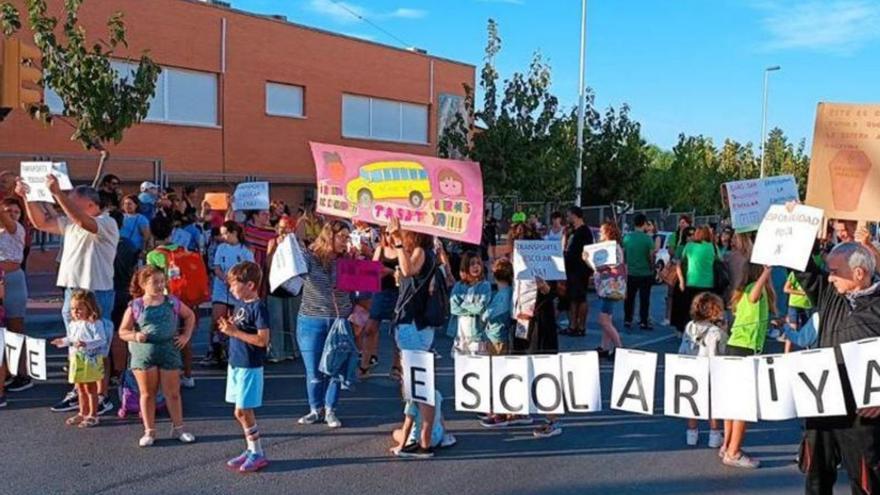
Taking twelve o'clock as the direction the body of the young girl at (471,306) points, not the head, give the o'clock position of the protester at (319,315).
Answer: The protester is roughly at 3 o'clock from the young girl.

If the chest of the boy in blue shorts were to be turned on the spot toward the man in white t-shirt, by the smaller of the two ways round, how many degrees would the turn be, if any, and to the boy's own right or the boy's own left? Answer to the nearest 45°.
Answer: approximately 90° to the boy's own right

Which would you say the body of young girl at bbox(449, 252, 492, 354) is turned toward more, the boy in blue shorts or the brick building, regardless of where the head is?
the boy in blue shorts

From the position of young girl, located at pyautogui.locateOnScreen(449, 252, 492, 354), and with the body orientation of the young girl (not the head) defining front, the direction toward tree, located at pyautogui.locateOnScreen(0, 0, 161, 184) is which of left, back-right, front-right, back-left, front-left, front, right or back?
back-right

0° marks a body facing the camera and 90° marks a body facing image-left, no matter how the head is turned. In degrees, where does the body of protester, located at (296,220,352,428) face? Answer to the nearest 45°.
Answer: approximately 315°

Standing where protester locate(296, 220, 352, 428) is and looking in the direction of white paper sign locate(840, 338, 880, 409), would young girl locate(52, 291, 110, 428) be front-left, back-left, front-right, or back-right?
back-right

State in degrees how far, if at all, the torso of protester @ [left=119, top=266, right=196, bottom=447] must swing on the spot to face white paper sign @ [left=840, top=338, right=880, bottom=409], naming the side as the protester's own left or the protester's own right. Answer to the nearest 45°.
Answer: approximately 45° to the protester's own left

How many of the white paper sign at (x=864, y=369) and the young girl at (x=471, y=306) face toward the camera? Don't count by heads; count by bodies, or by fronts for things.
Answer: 2

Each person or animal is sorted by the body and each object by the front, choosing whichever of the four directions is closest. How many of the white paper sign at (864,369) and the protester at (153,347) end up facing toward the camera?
2

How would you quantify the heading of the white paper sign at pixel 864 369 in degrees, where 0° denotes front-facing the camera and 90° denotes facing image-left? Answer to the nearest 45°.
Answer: approximately 0°
